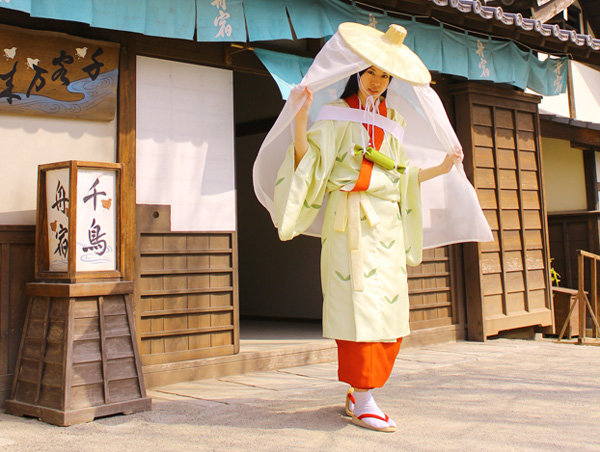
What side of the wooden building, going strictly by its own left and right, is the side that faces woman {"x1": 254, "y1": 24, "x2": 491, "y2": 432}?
front

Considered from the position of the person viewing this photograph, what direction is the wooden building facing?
facing the viewer and to the right of the viewer
